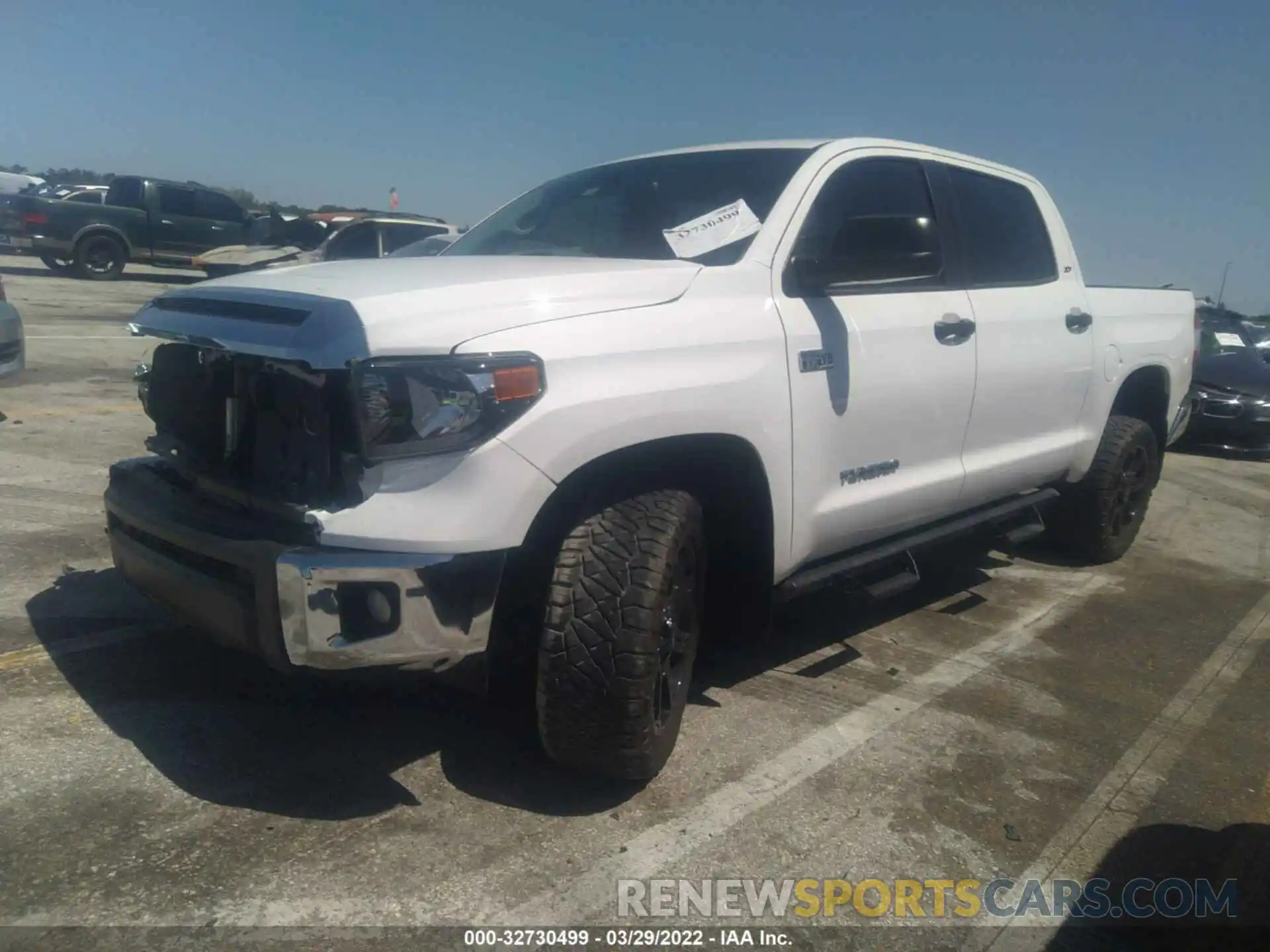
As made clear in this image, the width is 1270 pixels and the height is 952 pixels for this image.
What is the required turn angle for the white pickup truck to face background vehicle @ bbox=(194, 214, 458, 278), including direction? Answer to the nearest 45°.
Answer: approximately 135° to its right

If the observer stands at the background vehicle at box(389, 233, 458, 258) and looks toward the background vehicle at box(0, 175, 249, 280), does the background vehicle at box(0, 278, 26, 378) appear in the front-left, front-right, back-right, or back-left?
front-left

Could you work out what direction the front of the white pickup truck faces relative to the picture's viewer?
facing the viewer and to the left of the viewer

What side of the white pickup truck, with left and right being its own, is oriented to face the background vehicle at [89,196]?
right

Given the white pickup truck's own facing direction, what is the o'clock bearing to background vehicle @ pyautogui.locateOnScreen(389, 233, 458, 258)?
The background vehicle is roughly at 4 o'clock from the white pickup truck.

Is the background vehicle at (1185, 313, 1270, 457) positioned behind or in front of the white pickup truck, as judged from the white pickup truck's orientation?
behind
